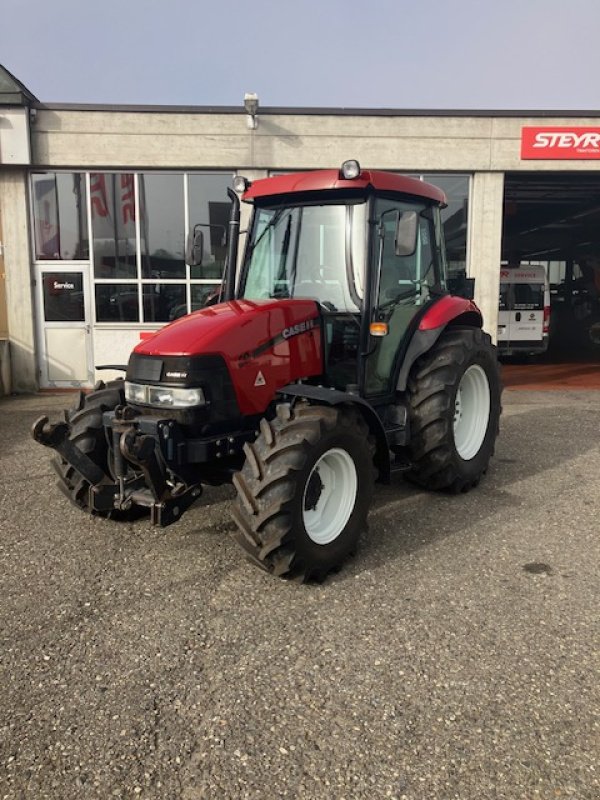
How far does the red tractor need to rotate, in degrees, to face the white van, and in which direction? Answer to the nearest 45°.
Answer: approximately 180°

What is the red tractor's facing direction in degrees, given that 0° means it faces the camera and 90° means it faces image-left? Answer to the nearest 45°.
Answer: approximately 45°
